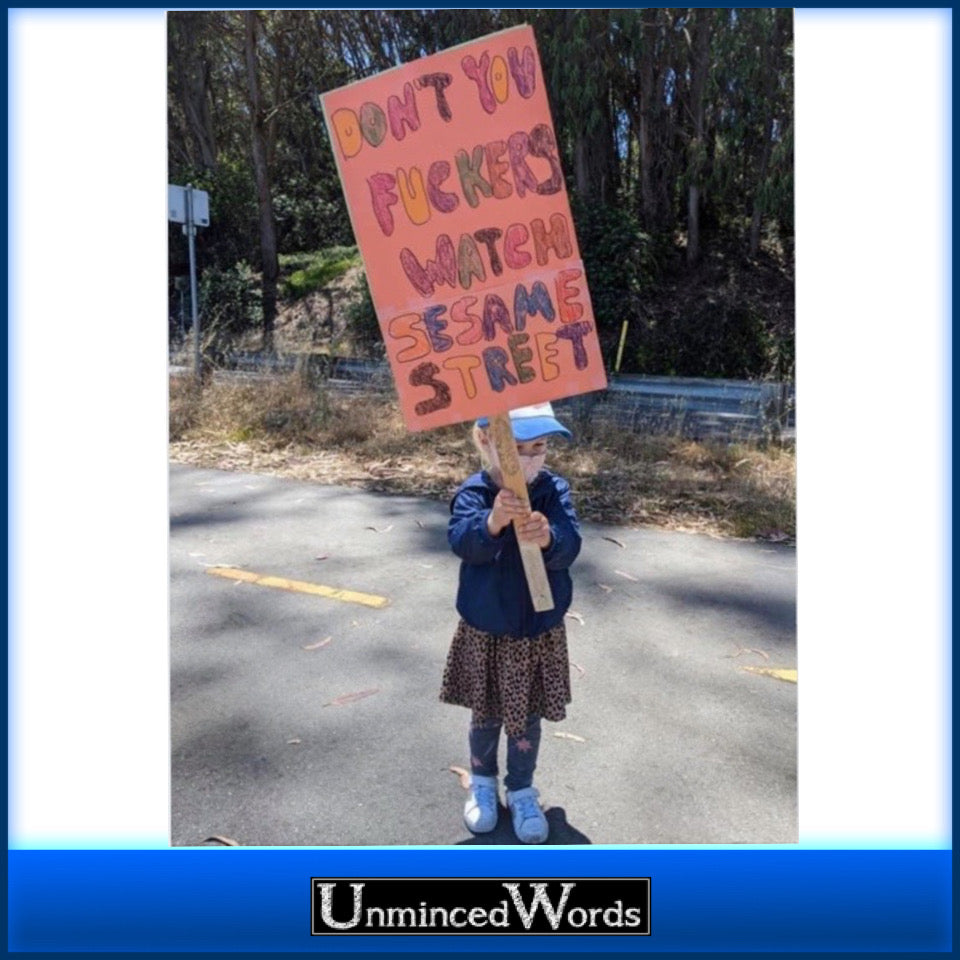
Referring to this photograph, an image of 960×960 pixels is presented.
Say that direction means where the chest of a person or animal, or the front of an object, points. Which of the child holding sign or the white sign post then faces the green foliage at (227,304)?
the white sign post

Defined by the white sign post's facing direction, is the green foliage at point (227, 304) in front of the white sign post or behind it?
in front

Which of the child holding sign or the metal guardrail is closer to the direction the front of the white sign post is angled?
the metal guardrail

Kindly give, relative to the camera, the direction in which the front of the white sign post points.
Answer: facing away from the viewer

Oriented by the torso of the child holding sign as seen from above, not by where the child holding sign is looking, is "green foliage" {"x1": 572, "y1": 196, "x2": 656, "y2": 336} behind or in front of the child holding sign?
behind

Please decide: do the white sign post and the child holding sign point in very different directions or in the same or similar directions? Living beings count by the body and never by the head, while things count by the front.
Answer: very different directions

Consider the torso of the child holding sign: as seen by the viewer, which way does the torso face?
toward the camera

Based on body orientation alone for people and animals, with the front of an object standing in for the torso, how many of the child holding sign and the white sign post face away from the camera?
1
